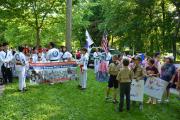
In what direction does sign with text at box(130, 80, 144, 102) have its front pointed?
toward the camera

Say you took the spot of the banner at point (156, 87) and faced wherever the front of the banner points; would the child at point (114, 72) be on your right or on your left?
on your right

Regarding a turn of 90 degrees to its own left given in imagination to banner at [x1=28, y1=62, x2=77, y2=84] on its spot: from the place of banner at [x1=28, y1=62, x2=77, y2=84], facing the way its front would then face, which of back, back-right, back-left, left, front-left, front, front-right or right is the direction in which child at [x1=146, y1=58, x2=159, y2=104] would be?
front-right

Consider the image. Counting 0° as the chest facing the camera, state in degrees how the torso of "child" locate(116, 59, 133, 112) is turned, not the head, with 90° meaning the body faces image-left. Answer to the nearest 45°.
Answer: approximately 180°

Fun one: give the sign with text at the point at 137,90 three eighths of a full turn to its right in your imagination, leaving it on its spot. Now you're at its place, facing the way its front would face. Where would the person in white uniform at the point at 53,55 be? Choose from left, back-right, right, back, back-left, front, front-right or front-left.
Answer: front

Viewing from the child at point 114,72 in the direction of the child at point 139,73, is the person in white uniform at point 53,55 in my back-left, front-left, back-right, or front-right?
back-left

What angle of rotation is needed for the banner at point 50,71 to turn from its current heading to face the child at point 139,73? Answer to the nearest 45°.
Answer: approximately 45° to its left

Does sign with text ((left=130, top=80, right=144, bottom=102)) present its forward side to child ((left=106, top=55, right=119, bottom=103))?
no

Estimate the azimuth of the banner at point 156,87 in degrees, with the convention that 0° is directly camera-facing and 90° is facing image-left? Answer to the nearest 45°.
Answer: approximately 0°

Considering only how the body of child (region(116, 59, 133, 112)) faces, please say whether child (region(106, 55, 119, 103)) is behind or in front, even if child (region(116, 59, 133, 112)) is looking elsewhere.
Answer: in front

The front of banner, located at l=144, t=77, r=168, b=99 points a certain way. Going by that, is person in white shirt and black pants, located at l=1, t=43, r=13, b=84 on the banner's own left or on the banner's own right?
on the banner's own right

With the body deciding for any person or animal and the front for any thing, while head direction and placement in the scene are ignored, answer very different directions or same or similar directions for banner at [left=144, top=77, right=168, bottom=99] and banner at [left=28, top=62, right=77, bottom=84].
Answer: same or similar directions

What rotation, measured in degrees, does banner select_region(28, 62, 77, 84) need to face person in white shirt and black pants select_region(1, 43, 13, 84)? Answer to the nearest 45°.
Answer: approximately 90° to its right

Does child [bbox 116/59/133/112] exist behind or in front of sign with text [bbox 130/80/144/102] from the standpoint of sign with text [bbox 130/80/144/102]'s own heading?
in front
